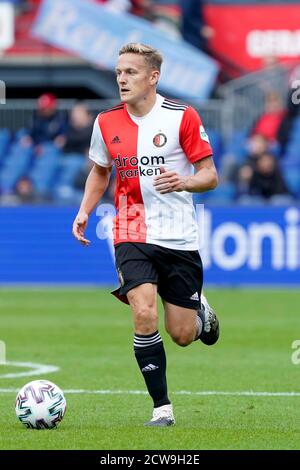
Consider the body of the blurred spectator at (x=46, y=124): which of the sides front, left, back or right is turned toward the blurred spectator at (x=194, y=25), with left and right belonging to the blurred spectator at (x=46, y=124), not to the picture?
back

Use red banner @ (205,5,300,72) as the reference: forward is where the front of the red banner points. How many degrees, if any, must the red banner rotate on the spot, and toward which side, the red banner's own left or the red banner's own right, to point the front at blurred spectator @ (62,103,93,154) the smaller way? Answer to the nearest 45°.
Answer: approximately 45° to the red banner's own right

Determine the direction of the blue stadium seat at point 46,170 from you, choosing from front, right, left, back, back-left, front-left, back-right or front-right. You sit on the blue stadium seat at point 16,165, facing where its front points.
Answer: left

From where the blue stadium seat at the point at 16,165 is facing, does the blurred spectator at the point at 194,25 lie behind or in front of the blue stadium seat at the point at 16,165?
behind

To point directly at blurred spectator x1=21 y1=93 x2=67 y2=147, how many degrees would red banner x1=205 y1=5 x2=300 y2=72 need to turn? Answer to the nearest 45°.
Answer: approximately 45° to its right

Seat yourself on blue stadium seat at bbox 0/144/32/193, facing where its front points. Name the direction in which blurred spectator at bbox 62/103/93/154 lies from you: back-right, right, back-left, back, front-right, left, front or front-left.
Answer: left

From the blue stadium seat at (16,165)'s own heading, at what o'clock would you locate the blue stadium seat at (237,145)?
the blue stadium seat at (237,145) is roughly at 8 o'clock from the blue stadium seat at (16,165).

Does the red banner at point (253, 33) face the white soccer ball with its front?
yes

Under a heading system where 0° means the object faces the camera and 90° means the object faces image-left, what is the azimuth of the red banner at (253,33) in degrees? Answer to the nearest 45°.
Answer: approximately 0°

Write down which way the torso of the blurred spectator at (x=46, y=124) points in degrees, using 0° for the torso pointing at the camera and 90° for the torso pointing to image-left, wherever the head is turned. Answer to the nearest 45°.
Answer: approximately 45°
